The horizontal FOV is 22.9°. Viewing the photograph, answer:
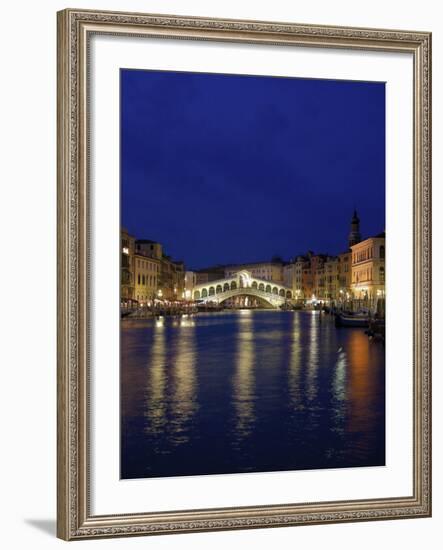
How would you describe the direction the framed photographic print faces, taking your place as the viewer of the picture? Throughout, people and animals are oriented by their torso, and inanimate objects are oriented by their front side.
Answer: facing the viewer and to the right of the viewer
